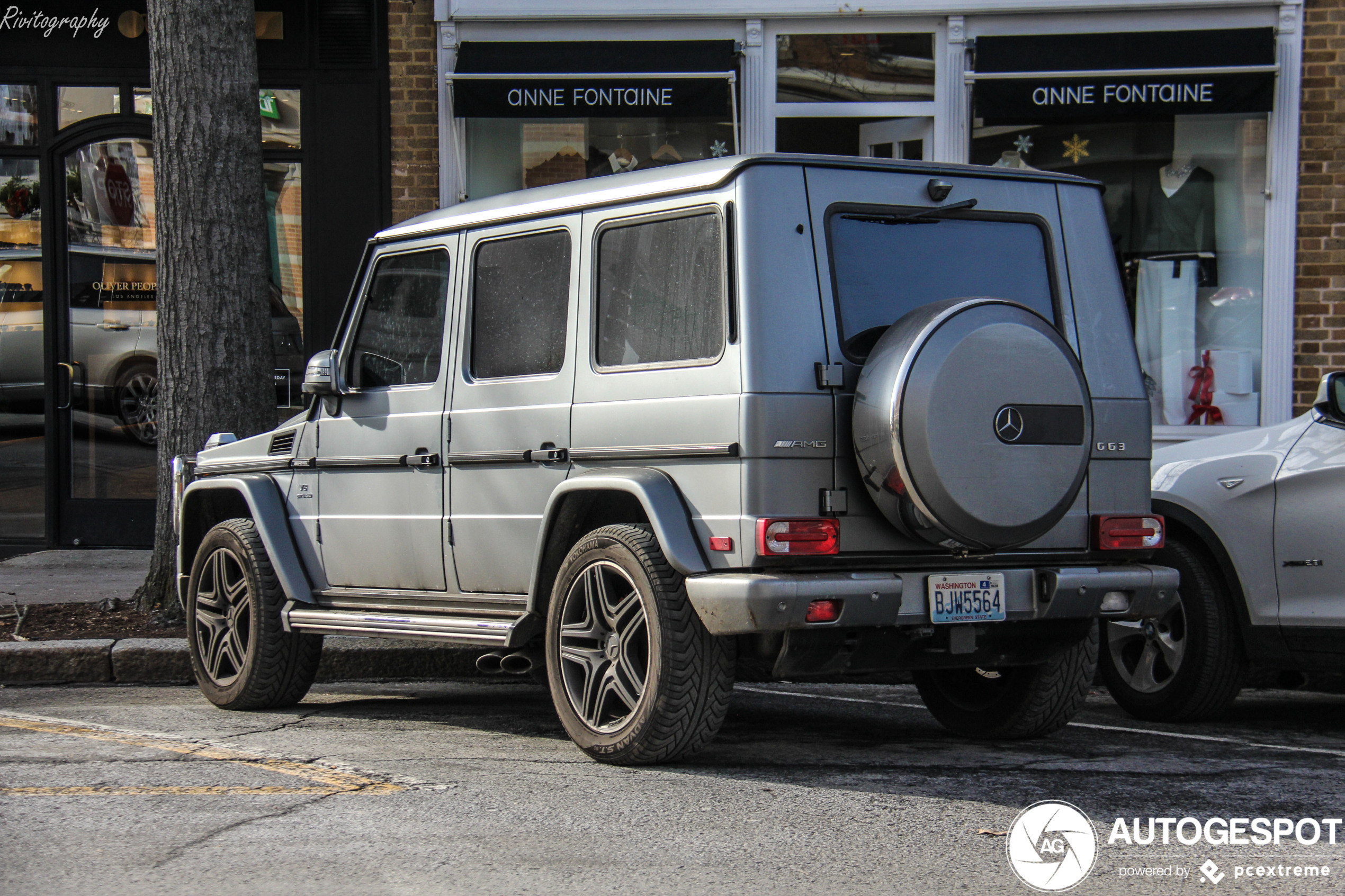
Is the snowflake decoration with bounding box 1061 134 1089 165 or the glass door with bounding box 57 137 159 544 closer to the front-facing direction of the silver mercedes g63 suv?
the glass door

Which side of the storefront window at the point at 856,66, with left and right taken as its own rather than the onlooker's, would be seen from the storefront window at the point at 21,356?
right

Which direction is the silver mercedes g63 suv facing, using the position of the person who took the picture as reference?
facing away from the viewer and to the left of the viewer

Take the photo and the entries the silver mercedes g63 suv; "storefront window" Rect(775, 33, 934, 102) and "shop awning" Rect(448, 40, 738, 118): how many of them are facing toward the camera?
2

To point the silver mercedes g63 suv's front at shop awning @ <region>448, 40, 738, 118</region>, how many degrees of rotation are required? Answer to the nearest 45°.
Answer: approximately 45° to its right

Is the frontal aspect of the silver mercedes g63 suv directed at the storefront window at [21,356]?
yes

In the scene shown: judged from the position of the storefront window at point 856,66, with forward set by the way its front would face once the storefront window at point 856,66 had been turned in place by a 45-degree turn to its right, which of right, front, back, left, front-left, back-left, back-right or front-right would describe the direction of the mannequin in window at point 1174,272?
back-left

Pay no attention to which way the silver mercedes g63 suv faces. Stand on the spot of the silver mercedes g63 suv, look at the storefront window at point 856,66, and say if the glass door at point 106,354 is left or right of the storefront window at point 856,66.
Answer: left

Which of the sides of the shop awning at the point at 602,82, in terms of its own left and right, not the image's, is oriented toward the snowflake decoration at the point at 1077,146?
left

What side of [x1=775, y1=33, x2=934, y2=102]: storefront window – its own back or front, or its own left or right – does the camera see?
front

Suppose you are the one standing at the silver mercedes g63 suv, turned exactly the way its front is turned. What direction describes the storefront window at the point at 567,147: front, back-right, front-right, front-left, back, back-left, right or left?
front-right

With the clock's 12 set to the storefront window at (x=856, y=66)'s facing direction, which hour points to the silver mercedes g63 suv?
The silver mercedes g63 suv is roughly at 12 o'clock from the storefront window.

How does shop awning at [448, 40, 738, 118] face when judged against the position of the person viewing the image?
facing the viewer

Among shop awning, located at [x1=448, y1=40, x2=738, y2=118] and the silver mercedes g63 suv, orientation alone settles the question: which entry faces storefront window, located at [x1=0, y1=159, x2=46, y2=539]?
the silver mercedes g63 suv

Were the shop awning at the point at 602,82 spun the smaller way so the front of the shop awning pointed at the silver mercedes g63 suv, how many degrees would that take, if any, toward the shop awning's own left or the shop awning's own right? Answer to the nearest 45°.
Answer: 0° — it already faces it

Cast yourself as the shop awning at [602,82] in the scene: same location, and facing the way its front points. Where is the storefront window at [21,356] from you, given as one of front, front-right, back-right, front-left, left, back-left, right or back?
right
